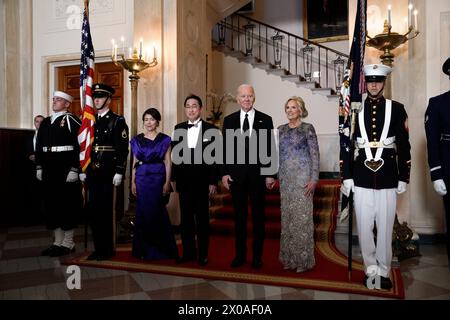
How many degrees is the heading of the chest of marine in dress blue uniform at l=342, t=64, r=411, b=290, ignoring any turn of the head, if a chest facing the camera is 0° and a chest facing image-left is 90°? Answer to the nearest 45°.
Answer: approximately 0°

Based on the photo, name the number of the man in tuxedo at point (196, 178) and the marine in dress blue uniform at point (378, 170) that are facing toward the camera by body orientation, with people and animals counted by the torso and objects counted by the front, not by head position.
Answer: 2

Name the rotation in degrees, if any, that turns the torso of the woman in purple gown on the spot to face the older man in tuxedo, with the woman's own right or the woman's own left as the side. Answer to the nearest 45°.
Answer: approximately 45° to the woman's own left

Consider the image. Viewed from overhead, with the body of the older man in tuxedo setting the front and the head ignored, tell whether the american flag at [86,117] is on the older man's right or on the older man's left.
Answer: on the older man's right

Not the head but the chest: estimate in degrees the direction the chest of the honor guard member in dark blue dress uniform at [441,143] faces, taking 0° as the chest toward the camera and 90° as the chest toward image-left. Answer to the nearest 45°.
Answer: approximately 0°

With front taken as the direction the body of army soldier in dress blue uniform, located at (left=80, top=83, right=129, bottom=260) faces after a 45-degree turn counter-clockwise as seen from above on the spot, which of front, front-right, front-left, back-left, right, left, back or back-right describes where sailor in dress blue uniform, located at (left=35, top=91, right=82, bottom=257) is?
back-right
